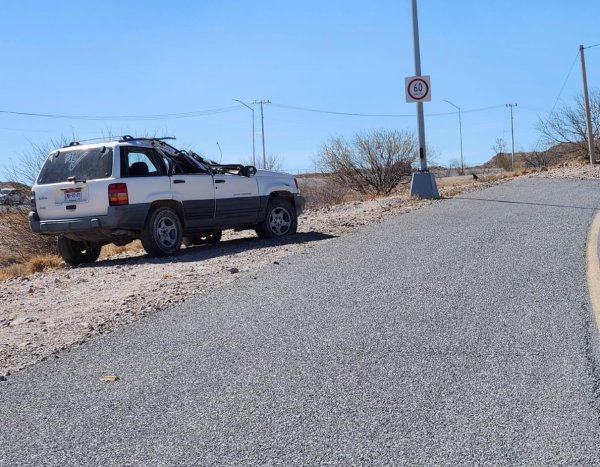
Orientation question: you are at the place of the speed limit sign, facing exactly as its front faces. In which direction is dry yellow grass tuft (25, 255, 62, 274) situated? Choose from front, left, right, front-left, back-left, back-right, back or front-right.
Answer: front-right

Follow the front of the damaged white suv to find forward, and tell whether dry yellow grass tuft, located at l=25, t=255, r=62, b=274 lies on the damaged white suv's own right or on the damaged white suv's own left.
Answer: on the damaged white suv's own left

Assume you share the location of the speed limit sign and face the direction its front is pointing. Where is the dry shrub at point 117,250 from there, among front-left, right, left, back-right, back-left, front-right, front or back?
front-right

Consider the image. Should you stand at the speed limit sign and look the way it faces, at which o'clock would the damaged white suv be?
The damaged white suv is roughly at 1 o'clock from the speed limit sign.

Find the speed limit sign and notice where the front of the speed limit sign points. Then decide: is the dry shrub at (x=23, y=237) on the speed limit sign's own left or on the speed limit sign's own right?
on the speed limit sign's own right

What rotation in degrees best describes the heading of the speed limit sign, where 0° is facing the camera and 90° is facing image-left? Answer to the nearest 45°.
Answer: approximately 0°

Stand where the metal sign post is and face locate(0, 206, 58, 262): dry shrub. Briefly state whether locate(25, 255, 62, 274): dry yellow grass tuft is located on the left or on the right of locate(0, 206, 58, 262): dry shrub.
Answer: left

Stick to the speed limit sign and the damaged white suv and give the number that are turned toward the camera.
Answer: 1

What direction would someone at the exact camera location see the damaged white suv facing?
facing away from the viewer and to the right of the viewer

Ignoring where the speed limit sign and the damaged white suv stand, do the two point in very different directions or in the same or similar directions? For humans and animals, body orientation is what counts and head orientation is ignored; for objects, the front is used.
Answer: very different directions

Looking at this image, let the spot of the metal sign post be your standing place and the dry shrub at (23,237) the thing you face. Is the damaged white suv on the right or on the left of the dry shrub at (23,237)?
left
